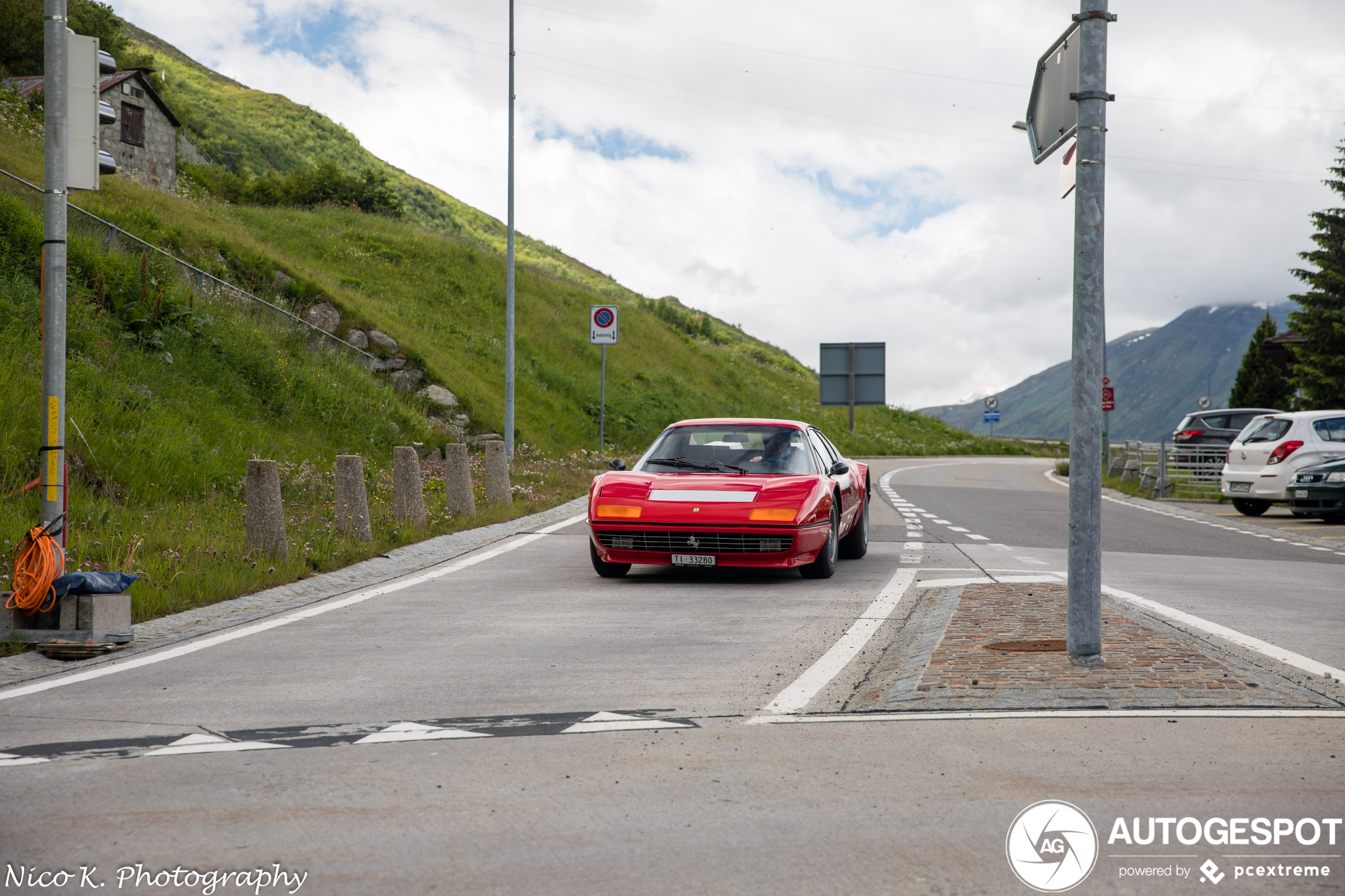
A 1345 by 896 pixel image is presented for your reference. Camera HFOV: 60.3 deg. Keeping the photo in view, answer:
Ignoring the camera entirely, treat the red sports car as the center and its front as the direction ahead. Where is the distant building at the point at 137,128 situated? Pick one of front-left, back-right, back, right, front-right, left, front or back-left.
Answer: back-right

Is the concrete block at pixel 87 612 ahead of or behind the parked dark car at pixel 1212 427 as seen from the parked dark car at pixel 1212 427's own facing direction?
behind

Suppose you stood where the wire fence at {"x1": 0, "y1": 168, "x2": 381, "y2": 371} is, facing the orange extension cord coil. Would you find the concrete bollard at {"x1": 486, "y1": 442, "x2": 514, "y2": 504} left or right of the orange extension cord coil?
left

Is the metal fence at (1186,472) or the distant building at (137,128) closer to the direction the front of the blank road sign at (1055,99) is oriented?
the metal fence

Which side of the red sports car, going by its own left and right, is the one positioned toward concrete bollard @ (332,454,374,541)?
right

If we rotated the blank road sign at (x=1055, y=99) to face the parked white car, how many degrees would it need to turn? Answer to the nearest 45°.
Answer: approximately 45° to its left

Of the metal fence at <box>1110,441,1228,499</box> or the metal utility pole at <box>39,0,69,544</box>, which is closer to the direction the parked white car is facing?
the metal fence

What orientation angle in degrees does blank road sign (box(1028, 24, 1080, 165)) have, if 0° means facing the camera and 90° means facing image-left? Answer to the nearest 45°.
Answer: approximately 225°

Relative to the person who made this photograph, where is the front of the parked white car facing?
facing away from the viewer and to the right of the viewer

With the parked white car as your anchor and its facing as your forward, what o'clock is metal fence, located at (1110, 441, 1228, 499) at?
The metal fence is roughly at 10 o'clock from the parked white car.

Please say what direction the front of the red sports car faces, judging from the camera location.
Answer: facing the viewer
